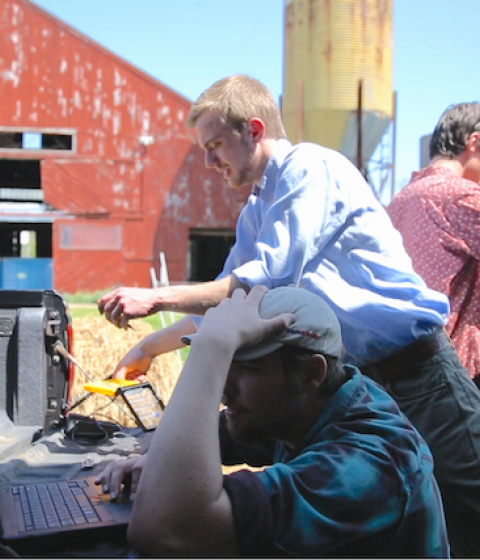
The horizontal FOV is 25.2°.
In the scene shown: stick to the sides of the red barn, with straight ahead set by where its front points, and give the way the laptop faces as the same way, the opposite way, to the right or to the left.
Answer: to the left

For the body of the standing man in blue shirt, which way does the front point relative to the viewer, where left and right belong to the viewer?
facing to the left of the viewer

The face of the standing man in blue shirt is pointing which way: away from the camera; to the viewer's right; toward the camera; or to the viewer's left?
to the viewer's left

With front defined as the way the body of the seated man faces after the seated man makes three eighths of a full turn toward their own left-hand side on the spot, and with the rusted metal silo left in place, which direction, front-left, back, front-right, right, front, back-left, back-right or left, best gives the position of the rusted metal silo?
back-left

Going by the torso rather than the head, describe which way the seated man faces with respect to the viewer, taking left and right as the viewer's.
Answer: facing to the left of the viewer

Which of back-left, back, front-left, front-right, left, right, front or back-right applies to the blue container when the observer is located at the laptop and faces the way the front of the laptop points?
left

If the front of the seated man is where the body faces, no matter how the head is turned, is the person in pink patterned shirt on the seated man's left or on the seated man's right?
on the seated man's right

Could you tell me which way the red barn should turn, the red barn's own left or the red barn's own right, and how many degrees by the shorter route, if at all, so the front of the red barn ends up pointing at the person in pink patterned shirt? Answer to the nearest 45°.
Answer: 0° — it already faces them

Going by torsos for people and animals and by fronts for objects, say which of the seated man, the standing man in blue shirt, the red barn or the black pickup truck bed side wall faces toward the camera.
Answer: the red barn

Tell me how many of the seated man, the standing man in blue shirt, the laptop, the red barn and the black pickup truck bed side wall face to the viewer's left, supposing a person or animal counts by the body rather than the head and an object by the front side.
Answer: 2

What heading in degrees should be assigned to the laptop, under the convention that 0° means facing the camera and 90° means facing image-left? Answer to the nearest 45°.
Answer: approximately 270°
